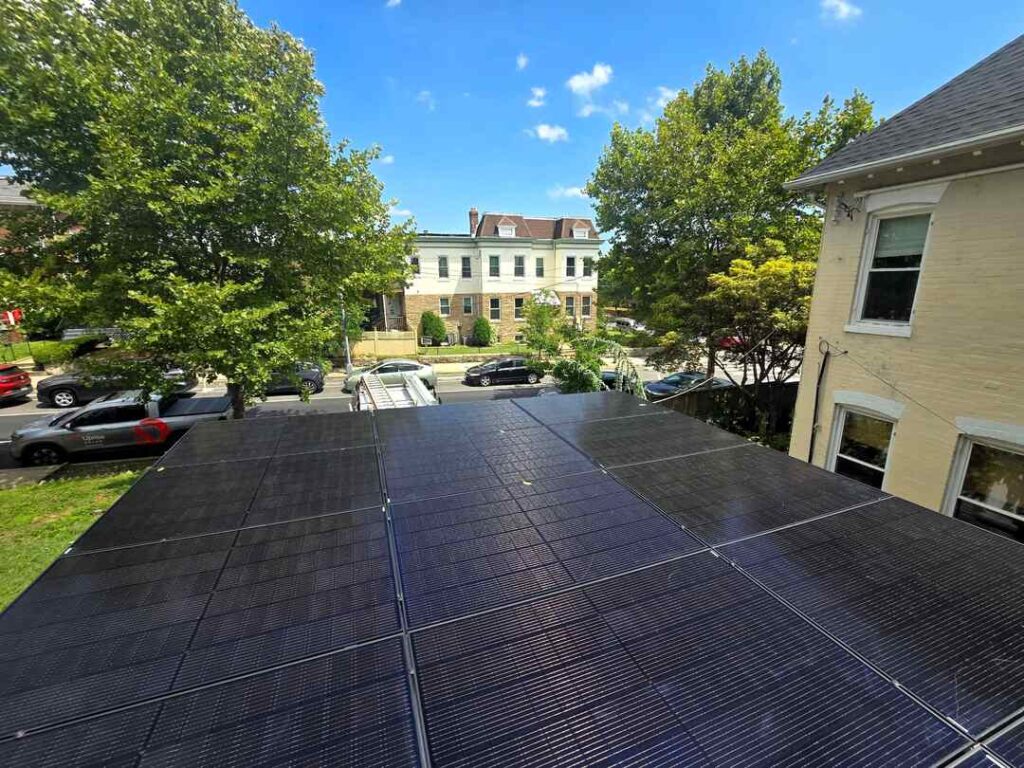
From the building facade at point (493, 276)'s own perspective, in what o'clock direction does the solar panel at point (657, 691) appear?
The solar panel is roughly at 12 o'clock from the building facade.

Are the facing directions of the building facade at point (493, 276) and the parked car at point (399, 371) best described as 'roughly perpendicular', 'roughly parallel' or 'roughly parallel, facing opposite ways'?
roughly perpendicular

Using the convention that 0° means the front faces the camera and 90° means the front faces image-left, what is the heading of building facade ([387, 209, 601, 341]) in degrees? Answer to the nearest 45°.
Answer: approximately 0°

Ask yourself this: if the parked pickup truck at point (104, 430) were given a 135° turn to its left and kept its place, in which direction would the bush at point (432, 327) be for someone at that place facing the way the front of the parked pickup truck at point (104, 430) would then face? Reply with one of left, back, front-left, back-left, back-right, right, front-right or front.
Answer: left

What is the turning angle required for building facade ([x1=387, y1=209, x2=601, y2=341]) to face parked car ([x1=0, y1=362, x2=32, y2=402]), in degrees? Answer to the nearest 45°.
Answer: approximately 45° to its right

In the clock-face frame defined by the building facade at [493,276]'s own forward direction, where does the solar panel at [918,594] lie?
The solar panel is roughly at 12 o'clock from the building facade.

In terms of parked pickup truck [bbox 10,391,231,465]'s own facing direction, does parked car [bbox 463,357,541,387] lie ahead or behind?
behind

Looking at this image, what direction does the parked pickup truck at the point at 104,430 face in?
to the viewer's left
